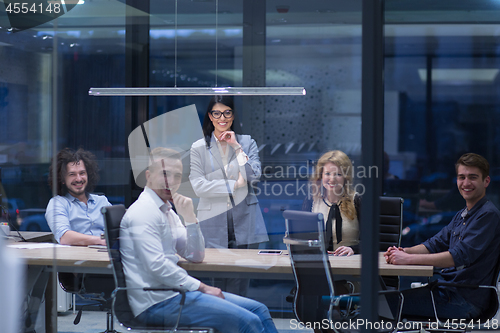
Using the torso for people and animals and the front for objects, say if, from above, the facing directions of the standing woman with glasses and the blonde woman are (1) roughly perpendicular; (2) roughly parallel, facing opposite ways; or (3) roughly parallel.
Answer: roughly parallel

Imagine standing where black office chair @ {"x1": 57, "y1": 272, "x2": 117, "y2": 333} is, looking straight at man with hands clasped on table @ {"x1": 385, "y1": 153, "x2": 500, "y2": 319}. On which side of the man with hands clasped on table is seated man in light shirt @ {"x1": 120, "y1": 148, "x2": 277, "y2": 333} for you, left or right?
right

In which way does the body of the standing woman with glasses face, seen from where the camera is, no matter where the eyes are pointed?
toward the camera

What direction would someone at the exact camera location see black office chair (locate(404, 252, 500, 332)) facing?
facing to the left of the viewer

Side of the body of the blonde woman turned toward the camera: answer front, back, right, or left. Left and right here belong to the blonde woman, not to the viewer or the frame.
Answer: front

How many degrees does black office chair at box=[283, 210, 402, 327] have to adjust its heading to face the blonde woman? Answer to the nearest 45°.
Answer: approximately 45° to its left

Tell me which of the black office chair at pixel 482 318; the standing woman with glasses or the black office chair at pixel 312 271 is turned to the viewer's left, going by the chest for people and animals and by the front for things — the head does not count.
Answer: the black office chair at pixel 482 318

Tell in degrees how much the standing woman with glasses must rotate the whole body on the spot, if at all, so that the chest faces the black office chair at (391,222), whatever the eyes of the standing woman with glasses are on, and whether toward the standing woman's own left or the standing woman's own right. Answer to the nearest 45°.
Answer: approximately 90° to the standing woman's own left

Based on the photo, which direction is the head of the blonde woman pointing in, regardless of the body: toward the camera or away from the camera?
toward the camera

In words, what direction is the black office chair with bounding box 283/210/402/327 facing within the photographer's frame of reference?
facing away from the viewer and to the right of the viewer

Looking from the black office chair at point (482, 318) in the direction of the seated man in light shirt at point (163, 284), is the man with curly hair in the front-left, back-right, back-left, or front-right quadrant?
front-right

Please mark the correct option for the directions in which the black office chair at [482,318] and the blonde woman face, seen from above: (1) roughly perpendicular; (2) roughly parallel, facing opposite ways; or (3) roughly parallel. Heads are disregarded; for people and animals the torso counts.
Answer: roughly perpendicular

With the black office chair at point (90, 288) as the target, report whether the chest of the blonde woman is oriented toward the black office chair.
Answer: no

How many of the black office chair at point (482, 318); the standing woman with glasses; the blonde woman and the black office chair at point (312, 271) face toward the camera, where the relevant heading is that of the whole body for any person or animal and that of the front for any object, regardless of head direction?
2

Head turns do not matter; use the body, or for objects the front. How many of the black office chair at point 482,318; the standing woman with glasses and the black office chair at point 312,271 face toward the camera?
1

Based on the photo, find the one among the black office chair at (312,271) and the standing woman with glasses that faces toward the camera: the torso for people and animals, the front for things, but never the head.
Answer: the standing woman with glasses

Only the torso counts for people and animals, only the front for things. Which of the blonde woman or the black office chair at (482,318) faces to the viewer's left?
the black office chair

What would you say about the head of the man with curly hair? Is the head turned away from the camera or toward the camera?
toward the camera

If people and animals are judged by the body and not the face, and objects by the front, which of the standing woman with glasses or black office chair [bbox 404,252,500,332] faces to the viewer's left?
the black office chair
